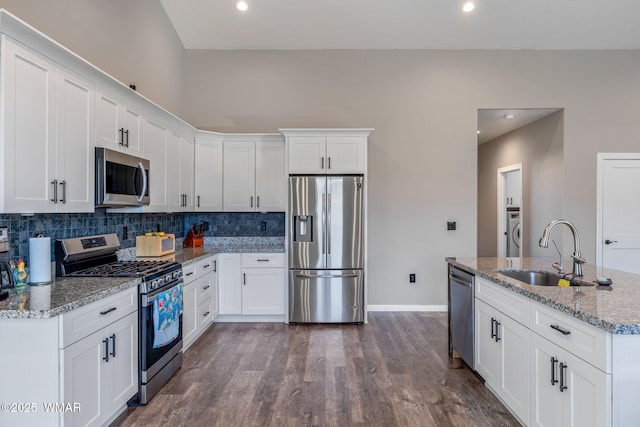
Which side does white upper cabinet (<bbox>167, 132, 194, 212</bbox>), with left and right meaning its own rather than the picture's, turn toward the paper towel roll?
right

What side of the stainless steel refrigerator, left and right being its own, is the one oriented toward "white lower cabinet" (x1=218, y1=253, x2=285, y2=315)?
right

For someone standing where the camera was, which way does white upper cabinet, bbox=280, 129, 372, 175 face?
facing the viewer

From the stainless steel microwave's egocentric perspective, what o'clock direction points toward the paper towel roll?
The paper towel roll is roughly at 3 o'clock from the stainless steel microwave.

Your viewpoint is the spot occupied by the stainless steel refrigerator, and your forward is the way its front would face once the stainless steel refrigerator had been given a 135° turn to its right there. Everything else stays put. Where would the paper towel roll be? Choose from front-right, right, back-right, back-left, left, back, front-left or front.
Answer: left

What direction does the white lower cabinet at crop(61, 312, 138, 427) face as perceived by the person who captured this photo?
facing the viewer and to the right of the viewer

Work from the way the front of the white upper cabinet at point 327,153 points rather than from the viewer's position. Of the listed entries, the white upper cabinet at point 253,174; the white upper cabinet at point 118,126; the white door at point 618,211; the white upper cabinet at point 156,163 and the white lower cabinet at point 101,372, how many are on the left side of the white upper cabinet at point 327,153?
1

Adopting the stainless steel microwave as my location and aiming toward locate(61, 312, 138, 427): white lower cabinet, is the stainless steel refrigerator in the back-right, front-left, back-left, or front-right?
back-left

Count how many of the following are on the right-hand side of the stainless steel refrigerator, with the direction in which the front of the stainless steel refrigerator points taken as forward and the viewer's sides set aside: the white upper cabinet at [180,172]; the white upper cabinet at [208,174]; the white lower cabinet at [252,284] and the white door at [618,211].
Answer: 3

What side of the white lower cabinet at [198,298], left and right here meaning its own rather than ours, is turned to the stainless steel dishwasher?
front

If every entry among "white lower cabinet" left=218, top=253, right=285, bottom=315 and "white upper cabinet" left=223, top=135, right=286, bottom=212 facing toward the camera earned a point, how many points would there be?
2

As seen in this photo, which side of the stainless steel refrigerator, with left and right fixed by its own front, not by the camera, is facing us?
front

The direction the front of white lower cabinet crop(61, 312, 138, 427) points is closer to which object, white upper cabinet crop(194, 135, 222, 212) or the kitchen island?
the kitchen island

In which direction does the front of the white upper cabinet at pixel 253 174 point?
toward the camera
